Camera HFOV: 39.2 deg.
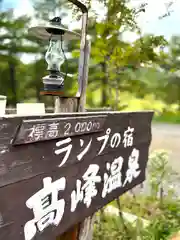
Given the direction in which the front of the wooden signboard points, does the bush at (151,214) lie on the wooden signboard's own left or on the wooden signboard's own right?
on the wooden signboard's own left

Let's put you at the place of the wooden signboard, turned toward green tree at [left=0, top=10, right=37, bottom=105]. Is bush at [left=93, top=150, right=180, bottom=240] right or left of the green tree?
right

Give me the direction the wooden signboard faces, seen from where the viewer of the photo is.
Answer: facing the viewer and to the right of the viewer

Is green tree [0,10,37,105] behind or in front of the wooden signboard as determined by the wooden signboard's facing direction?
behind
